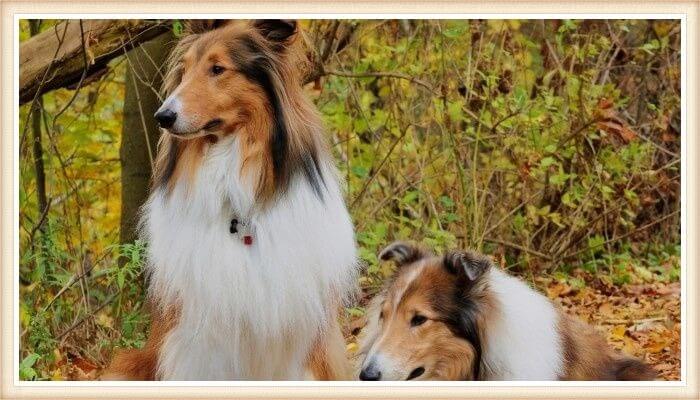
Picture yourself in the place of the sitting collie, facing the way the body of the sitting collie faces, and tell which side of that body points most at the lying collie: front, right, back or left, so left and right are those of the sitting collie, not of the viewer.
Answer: left

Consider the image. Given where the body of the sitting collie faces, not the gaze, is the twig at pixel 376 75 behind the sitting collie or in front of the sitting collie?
behind

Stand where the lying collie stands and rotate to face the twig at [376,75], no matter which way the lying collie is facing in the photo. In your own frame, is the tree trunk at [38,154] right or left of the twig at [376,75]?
left

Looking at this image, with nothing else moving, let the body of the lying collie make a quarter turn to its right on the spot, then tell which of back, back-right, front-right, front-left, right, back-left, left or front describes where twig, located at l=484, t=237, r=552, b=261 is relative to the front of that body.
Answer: front-right

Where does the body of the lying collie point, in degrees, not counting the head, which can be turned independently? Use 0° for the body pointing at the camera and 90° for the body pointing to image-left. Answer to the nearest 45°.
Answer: approximately 45°

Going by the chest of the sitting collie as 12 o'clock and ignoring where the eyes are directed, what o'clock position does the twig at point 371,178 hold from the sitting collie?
The twig is roughly at 7 o'clock from the sitting collie.

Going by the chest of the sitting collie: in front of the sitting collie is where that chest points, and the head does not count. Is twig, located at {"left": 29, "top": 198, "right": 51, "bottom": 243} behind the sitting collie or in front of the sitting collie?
behind

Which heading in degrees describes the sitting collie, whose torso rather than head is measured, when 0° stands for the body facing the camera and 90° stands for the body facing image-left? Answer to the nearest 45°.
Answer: approximately 0°

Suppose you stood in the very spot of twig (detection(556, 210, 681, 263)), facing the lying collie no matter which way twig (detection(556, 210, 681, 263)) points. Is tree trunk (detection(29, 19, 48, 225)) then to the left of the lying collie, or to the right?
right

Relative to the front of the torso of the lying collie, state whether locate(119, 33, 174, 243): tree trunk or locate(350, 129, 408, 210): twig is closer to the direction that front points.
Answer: the tree trunk

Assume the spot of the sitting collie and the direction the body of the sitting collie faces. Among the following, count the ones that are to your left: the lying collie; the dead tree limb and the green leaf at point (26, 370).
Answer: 1
